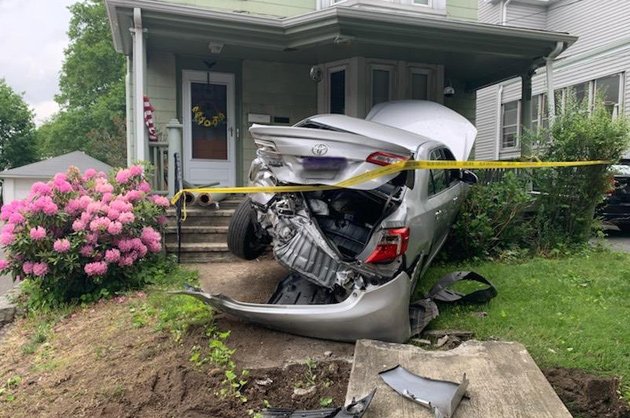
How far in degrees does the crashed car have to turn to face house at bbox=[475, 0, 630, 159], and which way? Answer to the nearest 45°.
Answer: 0° — it already faces it

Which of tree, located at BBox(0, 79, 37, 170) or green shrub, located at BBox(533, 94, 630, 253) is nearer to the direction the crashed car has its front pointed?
the green shrub

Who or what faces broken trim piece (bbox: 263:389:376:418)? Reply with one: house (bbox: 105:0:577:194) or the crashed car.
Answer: the house

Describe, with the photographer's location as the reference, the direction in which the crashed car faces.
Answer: facing away from the viewer and to the right of the viewer

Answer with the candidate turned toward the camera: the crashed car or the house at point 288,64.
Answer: the house

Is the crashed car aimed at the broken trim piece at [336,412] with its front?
no

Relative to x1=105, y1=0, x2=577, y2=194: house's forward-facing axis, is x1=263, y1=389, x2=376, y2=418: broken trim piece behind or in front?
in front

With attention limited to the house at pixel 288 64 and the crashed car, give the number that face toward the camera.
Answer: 1

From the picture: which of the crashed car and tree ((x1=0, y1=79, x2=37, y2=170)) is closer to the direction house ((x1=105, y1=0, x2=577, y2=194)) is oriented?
the crashed car

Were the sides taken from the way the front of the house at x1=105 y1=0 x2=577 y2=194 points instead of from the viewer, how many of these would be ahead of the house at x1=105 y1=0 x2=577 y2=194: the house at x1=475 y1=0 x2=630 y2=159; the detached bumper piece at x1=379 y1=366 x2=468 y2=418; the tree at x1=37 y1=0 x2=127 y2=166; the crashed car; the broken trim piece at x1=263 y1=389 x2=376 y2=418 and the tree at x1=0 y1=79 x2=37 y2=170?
3

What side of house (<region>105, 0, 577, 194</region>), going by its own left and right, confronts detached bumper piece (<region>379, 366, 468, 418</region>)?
front

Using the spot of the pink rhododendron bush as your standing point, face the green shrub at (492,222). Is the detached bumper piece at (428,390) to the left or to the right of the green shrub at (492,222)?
right

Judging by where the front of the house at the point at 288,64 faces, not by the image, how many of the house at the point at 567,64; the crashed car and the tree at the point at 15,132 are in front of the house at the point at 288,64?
1

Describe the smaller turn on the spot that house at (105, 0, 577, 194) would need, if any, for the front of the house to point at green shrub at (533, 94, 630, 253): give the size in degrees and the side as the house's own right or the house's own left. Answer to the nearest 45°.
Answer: approximately 90° to the house's own left

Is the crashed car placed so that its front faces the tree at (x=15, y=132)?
no

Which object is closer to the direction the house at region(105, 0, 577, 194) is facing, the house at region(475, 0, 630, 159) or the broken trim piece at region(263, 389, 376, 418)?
the broken trim piece

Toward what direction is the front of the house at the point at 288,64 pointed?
toward the camera

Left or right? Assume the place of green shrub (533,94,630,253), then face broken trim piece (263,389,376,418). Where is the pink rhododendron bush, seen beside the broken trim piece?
right

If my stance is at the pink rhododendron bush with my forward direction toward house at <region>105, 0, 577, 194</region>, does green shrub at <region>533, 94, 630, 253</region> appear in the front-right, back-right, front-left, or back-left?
front-right
